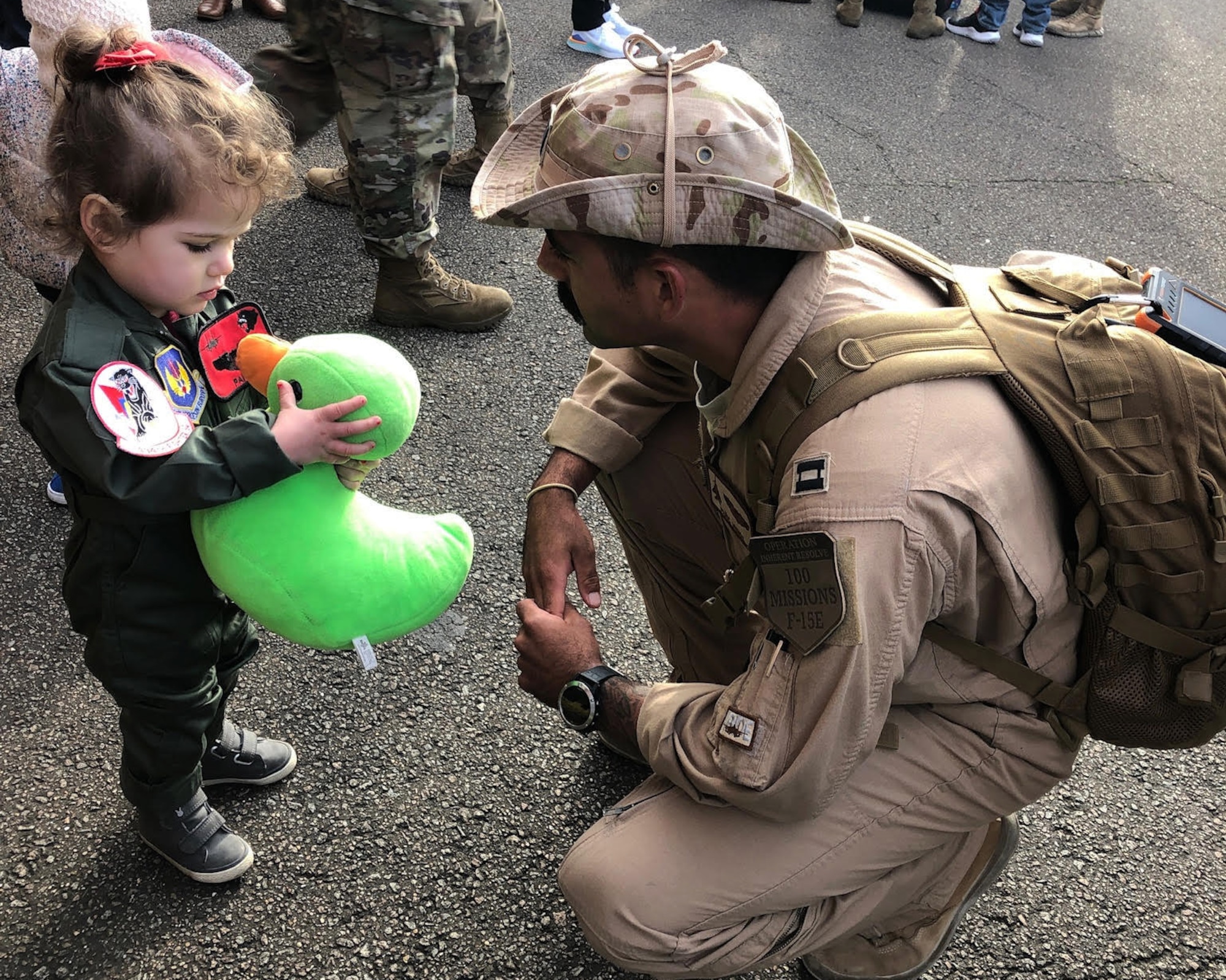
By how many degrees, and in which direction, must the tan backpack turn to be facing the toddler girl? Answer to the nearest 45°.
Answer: approximately 180°

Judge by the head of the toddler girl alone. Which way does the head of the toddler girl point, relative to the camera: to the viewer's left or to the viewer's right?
to the viewer's right

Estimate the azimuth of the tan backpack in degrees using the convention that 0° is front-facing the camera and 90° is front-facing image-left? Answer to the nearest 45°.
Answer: approximately 270°
